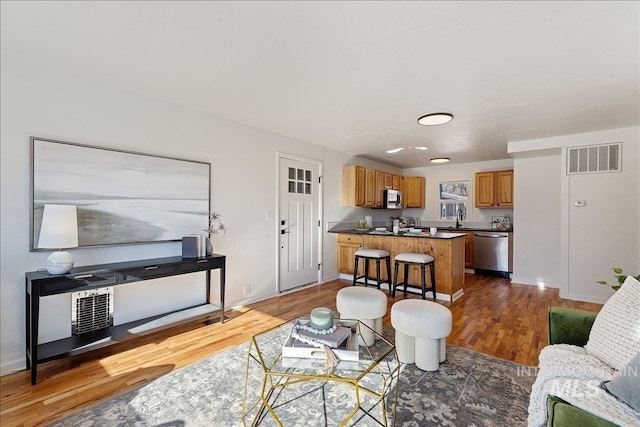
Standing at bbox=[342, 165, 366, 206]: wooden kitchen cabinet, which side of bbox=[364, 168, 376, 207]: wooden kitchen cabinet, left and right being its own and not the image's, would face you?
right

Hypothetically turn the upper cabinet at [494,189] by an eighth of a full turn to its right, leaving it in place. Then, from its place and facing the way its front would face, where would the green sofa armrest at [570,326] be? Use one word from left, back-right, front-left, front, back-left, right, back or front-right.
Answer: front-left

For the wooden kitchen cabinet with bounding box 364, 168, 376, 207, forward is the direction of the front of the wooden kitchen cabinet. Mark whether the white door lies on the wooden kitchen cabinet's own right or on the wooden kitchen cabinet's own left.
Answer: on the wooden kitchen cabinet's own right

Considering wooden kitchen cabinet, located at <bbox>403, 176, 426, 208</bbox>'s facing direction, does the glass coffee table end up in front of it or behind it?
in front

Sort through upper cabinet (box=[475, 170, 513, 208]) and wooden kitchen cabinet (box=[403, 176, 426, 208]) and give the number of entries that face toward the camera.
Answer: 2

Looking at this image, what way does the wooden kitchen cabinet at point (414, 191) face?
toward the camera

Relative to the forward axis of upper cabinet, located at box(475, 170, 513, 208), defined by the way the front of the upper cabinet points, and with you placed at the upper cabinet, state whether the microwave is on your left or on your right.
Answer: on your right

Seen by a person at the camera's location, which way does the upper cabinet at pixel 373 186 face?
facing the viewer and to the right of the viewer

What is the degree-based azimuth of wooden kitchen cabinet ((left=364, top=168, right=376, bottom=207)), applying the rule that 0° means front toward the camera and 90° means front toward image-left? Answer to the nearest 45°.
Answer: approximately 315°

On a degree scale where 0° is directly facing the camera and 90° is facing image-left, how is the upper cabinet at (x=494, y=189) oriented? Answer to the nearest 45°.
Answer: approximately 0°

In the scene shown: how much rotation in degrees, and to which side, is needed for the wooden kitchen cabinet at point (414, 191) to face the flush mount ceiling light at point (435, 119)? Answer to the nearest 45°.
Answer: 0° — it already faces it

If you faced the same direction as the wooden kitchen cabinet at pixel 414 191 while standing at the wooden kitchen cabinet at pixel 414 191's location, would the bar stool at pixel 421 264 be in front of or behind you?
in front

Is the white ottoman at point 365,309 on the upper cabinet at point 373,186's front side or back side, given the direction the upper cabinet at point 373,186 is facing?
on the front side

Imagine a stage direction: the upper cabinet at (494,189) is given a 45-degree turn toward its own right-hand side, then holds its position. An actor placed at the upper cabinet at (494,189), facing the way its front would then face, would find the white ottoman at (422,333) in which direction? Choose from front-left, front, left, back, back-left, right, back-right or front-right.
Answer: front-left

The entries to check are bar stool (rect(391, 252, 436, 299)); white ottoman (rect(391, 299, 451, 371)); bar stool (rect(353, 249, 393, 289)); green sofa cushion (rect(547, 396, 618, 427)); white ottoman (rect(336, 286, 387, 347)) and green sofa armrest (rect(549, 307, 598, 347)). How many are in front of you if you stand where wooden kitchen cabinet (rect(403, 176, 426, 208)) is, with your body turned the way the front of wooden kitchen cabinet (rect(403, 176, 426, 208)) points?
6
